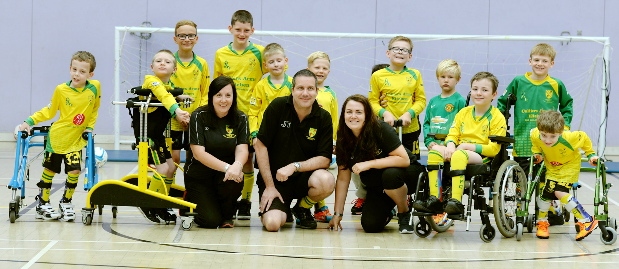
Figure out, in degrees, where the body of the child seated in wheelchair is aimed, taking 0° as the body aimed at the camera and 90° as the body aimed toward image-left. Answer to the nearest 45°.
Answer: approximately 45°

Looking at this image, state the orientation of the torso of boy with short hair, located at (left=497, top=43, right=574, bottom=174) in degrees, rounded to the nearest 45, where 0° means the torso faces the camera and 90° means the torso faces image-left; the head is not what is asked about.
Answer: approximately 0°

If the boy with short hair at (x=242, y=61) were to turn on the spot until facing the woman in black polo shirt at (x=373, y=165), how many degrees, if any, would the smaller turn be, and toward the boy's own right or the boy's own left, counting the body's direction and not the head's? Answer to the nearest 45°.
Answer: approximately 45° to the boy's own left

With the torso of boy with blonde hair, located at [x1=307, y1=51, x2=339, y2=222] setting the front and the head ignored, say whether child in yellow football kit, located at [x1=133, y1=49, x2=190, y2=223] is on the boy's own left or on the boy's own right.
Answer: on the boy's own right

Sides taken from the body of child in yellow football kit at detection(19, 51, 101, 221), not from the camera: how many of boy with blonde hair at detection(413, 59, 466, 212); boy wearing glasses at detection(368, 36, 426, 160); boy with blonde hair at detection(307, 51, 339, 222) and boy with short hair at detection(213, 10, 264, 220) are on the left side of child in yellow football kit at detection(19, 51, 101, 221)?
4

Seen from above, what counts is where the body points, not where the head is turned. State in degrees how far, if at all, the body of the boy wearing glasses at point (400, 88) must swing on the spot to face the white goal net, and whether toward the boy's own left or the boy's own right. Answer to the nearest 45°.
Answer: approximately 180°

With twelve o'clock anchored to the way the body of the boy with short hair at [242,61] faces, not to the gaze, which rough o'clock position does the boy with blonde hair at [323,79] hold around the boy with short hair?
The boy with blonde hair is roughly at 9 o'clock from the boy with short hair.

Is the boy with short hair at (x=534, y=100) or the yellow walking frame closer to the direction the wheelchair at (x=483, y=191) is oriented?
the yellow walking frame

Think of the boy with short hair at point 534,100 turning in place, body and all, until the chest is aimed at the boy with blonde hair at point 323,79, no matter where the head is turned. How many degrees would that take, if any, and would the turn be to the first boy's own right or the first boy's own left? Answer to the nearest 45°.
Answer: approximately 90° to the first boy's own right
